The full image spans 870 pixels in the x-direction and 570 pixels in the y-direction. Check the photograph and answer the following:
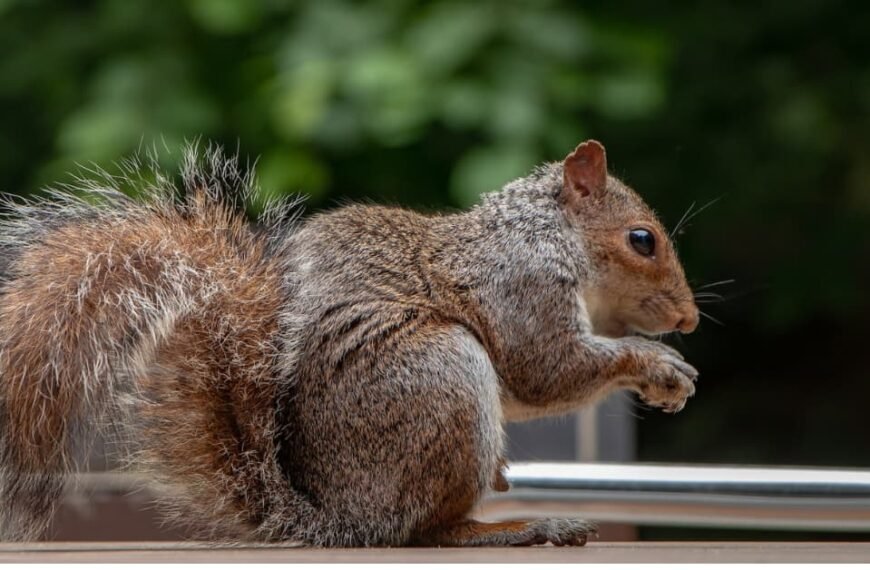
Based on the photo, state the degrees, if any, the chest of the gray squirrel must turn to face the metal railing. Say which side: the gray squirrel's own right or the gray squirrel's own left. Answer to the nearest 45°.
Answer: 0° — it already faces it

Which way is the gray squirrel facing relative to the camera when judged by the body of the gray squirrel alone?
to the viewer's right
